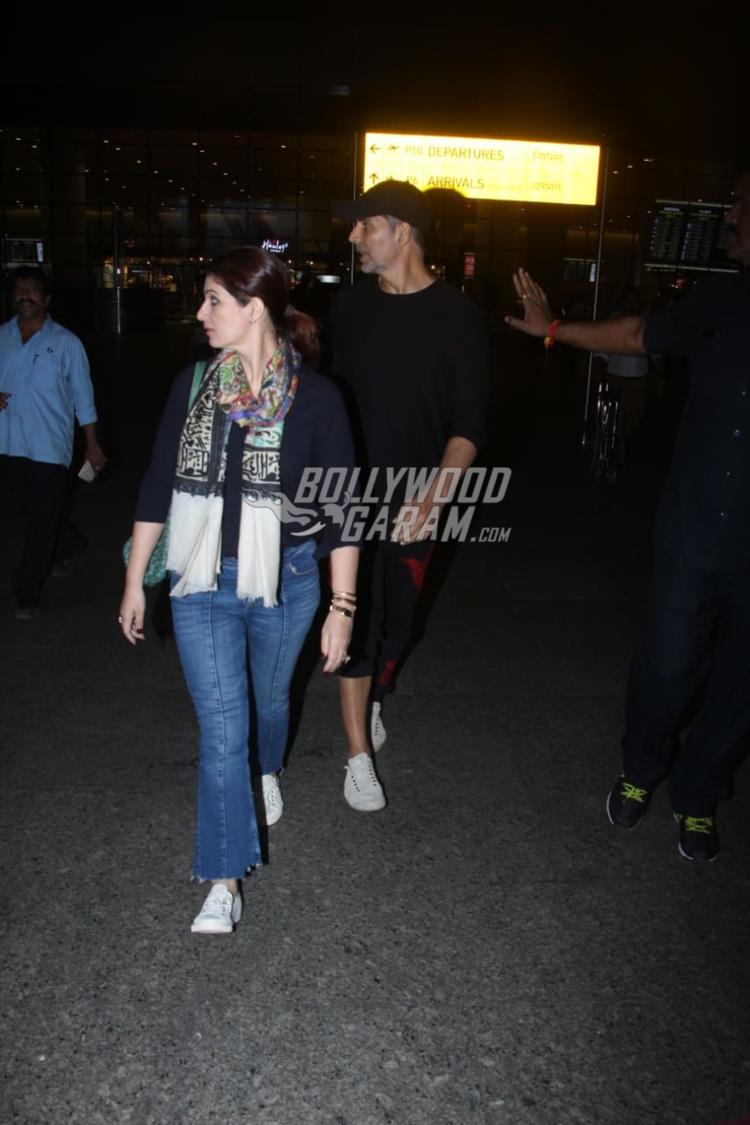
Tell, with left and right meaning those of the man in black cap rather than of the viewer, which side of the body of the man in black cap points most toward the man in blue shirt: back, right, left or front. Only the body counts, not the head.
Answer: right

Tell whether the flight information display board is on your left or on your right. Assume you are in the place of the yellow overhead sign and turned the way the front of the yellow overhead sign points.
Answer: on your left

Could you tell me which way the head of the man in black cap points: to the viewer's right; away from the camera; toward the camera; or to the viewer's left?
to the viewer's left

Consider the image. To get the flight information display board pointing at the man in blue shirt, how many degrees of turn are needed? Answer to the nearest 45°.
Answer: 0° — it already faces them

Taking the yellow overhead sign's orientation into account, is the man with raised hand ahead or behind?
ahead

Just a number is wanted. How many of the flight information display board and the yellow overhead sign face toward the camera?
2
